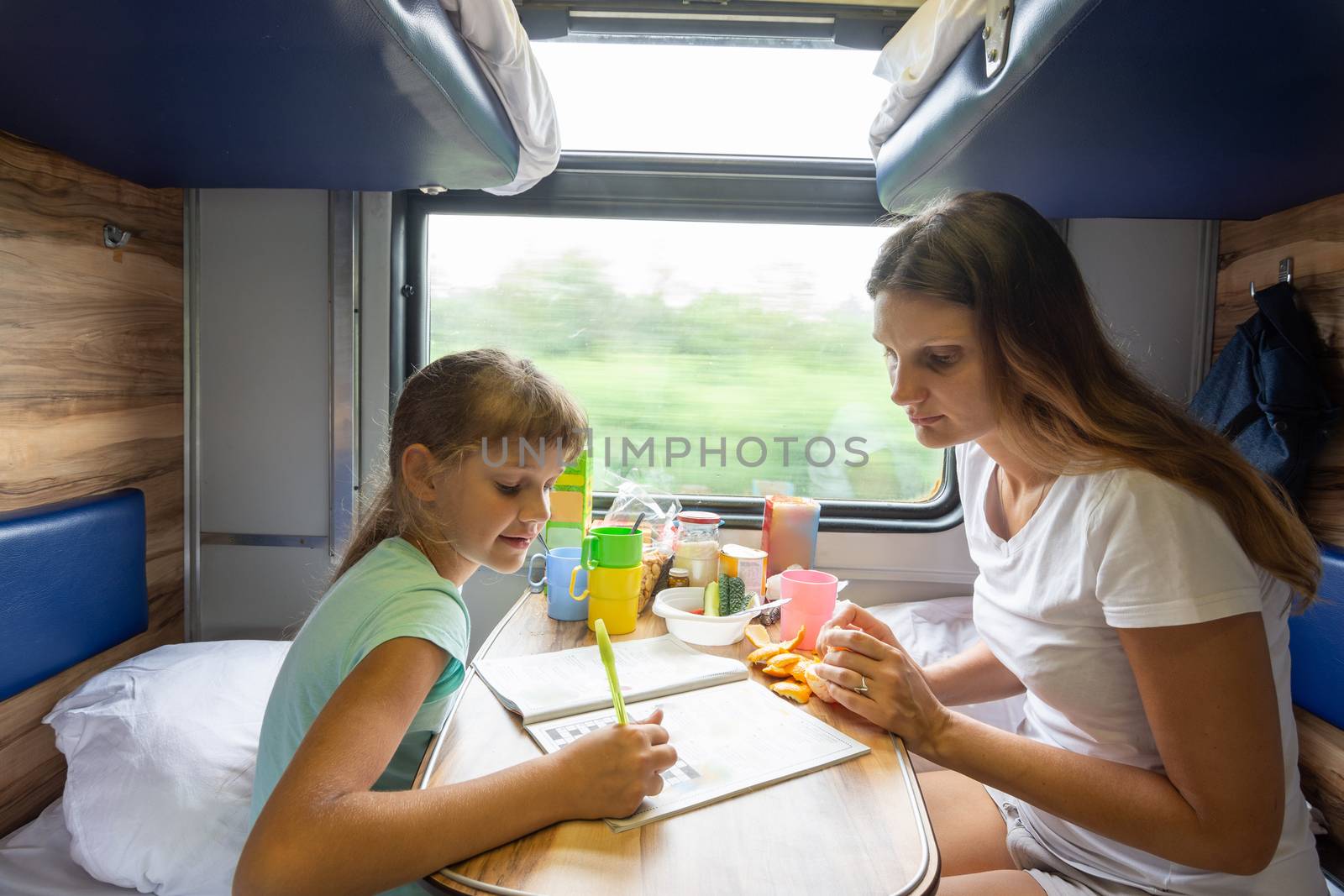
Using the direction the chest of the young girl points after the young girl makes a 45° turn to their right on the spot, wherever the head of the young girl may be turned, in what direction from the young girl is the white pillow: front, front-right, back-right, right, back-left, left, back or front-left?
back

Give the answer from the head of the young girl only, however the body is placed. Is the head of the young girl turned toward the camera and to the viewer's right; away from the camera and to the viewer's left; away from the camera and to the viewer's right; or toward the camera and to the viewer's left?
toward the camera and to the viewer's right

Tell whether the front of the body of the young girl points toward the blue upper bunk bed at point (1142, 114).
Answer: yes

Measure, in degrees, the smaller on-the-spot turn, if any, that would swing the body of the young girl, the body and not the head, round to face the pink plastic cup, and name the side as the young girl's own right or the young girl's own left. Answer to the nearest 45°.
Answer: approximately 45° to the young girl's own left

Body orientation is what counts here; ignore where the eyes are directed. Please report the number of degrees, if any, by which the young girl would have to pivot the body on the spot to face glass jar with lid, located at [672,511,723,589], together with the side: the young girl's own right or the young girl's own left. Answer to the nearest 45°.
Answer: approximately 45° to the young girl's own left

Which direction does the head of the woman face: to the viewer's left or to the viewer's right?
to the viewer's left

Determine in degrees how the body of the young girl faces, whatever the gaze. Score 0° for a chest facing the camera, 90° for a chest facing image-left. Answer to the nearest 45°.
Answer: approximately 270°

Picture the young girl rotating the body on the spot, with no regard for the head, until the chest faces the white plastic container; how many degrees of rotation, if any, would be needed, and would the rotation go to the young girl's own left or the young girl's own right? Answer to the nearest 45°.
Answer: approximately 45° to the young girl's own left
